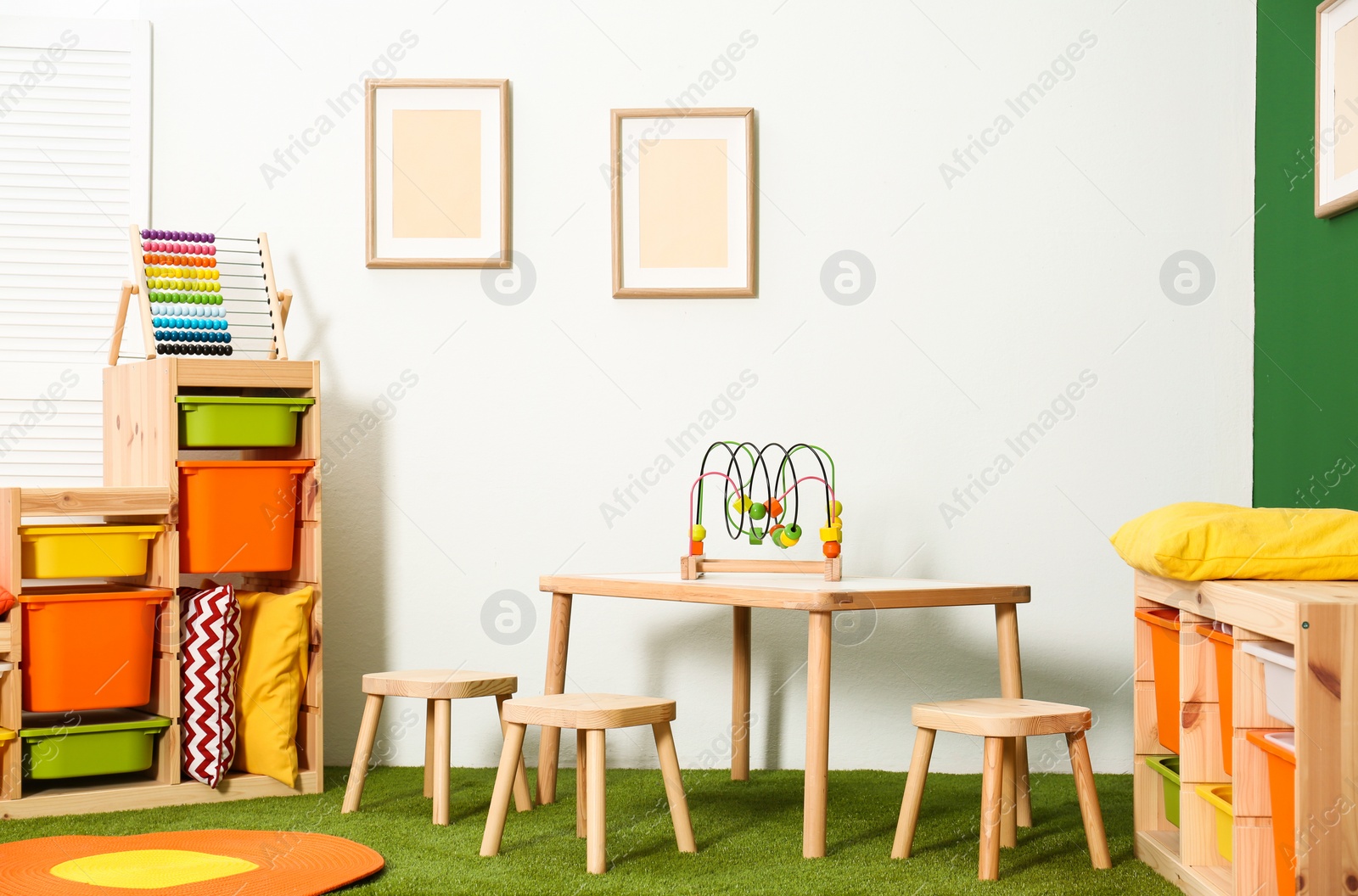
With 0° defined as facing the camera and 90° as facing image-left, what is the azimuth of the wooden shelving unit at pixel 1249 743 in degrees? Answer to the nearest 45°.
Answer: approximately 45°

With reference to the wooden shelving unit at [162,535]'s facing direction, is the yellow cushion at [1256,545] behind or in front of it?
in front

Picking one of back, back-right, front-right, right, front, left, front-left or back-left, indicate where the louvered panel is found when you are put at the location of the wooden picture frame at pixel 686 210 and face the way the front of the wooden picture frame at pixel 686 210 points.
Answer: right

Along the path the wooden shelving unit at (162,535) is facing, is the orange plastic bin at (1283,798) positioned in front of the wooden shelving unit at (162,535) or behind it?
in front

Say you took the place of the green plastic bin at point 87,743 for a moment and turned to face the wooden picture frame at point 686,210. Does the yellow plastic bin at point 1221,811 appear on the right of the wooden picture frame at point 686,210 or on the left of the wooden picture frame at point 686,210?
right

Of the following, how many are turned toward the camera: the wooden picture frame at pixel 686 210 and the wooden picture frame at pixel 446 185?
2
